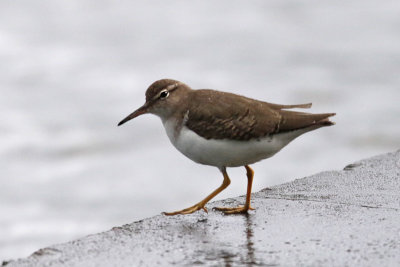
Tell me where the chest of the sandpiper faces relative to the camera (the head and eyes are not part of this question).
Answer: to the viewer's left
